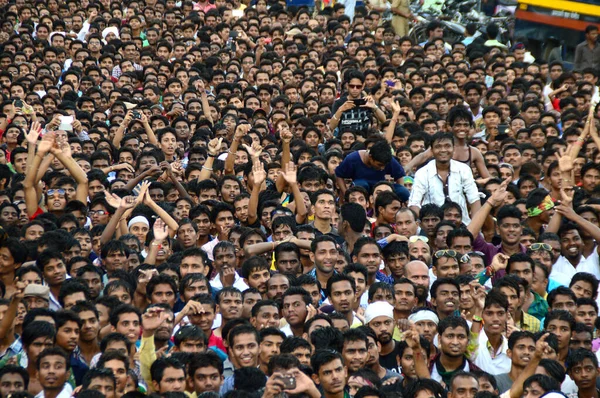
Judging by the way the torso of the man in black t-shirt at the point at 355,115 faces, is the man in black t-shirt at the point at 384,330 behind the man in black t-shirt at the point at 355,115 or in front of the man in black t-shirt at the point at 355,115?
in front

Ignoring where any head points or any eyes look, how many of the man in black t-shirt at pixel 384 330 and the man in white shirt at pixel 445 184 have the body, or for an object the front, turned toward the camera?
2

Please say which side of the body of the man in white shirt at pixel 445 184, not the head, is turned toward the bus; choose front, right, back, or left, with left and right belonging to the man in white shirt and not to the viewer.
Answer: back

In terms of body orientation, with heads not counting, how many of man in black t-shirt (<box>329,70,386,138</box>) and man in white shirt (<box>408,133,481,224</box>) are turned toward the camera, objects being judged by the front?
2

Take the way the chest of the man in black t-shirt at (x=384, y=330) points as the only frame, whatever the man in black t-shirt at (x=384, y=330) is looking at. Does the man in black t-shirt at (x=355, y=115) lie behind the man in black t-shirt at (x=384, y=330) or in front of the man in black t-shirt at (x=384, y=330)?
behind

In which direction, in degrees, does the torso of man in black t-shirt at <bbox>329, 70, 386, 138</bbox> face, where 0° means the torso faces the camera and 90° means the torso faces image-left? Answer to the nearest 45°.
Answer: approximately 0°

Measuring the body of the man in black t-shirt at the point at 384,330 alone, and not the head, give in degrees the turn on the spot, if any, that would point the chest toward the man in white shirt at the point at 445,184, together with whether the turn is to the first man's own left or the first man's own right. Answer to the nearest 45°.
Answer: approximately 180°

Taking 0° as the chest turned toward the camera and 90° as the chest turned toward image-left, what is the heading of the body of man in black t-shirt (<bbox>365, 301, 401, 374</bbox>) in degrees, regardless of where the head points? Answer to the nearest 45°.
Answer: approximately 0°
